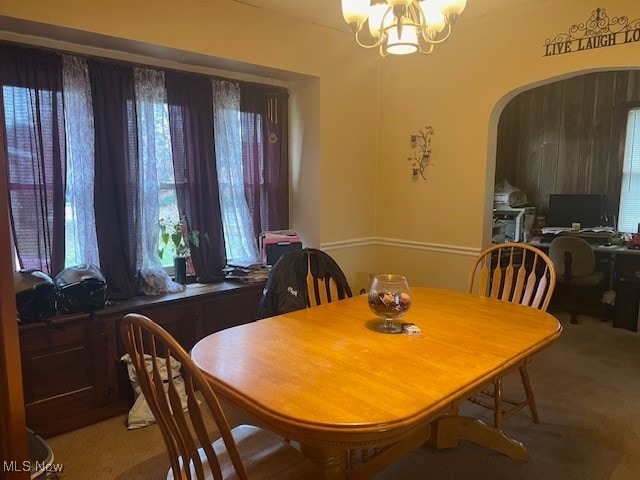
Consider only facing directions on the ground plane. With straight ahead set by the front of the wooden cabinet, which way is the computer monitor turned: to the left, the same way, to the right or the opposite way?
to the right

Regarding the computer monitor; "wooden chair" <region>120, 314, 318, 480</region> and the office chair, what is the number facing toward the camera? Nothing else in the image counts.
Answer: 1

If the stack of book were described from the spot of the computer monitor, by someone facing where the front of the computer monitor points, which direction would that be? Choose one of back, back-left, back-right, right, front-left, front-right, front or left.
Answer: front-right

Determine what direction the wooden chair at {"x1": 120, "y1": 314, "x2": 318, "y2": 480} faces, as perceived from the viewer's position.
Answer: facing away from the viewer and to the right of the viewer

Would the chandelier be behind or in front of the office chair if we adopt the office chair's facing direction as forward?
behind

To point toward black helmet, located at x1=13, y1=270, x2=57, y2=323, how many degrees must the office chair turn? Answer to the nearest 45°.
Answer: approximately 180°

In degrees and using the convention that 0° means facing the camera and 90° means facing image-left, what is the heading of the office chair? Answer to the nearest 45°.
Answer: approximately 225°

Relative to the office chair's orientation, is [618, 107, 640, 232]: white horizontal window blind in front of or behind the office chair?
in front

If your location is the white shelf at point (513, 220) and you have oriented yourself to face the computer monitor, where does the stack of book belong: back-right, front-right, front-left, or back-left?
back-right

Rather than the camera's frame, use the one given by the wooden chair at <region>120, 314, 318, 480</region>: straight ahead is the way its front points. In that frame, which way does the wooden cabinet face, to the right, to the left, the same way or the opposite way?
to the right

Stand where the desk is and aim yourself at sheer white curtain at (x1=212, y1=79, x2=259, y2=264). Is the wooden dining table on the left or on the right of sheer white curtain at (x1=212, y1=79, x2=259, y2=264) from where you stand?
left

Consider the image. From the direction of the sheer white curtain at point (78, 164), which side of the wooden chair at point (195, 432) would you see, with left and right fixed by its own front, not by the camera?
left

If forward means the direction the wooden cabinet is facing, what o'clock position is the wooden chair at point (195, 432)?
The wooden chair is roughly at 1 o'clock from the wooden cabinet.

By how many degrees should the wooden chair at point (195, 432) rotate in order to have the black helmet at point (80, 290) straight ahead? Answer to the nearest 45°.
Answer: approximately 90° to its left

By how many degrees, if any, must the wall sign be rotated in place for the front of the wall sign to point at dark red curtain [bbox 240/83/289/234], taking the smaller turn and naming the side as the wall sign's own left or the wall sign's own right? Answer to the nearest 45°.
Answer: approximately 45° to the wall sign's own right

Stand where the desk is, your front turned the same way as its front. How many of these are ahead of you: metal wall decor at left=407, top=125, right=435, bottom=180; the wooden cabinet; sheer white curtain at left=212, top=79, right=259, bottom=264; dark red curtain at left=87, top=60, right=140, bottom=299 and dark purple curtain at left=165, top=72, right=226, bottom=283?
5
